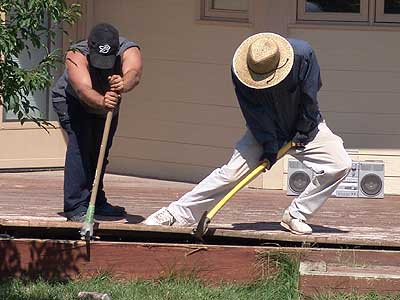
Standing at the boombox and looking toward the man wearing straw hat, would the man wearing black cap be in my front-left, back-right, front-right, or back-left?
front-right

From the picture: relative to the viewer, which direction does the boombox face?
toward the camera

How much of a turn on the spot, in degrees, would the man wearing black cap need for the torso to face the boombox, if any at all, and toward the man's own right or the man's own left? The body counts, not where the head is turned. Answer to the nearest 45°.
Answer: approximately 90° to the man's own left

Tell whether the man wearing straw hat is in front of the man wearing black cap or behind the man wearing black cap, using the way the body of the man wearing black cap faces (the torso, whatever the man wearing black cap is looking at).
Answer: in front

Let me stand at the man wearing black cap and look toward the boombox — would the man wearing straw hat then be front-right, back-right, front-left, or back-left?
front-right

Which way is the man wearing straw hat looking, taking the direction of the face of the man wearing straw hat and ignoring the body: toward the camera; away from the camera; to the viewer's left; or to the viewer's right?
toward the camera

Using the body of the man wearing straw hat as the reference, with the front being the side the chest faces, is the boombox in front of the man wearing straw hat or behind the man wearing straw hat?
behind

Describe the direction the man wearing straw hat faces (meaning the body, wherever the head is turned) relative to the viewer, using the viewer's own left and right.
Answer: facing the viewer

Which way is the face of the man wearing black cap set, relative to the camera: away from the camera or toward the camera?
toward the camera

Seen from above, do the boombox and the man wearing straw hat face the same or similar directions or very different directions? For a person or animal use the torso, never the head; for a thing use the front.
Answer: same or similar directions

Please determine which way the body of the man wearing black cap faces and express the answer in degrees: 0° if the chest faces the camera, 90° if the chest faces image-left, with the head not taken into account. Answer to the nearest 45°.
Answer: approximately 315°
